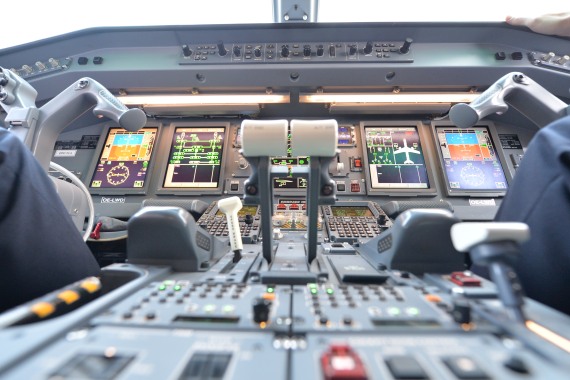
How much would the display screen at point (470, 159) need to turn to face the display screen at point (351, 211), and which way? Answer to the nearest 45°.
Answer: approximately 45° to its right

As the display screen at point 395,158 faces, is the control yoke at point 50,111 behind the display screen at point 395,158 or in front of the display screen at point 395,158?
in front

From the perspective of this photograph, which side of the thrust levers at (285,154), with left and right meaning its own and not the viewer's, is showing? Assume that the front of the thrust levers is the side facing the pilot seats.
front

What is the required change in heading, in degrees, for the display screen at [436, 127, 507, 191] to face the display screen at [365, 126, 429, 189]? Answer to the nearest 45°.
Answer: approximately 45° to its right

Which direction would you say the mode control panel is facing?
toward the camera

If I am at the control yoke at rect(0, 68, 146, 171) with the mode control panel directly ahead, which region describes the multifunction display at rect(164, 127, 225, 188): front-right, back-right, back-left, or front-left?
front-left

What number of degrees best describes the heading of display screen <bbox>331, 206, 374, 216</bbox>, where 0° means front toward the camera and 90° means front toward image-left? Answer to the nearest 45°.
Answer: approximately 0°

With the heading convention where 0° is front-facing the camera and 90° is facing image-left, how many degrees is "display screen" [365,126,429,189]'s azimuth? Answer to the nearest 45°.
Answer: approximately 0°

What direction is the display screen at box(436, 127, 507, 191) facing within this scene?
toward the camera

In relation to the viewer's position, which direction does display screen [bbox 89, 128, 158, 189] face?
facing the viewer

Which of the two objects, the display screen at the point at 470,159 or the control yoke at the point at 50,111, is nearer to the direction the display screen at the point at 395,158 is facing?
the control yoke

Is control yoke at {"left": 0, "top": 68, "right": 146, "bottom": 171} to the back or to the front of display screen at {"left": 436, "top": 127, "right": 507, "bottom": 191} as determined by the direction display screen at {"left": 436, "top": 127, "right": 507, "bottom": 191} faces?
to the front

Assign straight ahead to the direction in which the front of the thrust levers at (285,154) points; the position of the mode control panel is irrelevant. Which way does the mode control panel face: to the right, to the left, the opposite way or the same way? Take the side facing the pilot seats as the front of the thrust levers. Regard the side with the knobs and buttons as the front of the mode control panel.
the same way

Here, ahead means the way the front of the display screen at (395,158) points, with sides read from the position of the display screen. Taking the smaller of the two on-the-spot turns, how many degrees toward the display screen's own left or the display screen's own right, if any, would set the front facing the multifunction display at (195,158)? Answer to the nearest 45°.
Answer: approximately 45° to the display screen's own right
